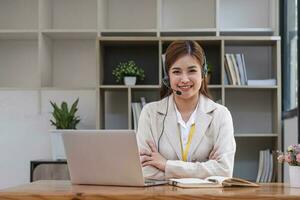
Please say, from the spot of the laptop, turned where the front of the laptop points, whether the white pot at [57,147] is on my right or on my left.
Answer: on my left

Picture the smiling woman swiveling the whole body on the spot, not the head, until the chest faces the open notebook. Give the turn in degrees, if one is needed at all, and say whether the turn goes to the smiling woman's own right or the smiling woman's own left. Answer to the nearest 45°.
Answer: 0° — they already face it

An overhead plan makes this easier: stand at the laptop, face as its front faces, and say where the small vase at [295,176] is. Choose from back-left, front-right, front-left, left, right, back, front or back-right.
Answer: front-right

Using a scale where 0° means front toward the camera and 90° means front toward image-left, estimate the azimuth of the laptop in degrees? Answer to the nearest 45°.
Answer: approximately 225°

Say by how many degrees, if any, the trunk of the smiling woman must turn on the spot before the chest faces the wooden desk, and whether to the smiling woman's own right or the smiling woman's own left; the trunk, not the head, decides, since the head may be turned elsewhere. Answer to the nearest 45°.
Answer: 0° — they already face it

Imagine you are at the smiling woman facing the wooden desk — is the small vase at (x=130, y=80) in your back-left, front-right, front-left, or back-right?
back-right

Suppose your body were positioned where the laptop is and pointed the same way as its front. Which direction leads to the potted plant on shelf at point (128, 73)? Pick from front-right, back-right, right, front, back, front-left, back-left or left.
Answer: front-left

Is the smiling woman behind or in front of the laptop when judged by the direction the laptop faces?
in front

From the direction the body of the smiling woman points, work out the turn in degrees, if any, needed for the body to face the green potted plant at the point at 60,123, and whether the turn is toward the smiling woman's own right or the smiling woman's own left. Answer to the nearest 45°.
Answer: approximately 135° to the smiling woman's own right

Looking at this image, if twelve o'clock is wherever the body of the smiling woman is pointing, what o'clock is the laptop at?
The laptop is roughly at 1 o'clock from the smiling woman.

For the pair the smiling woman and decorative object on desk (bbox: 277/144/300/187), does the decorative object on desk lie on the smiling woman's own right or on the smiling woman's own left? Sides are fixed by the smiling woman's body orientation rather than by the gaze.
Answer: on the smiling woman's own left

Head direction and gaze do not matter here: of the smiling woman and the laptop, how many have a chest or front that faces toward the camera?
1
